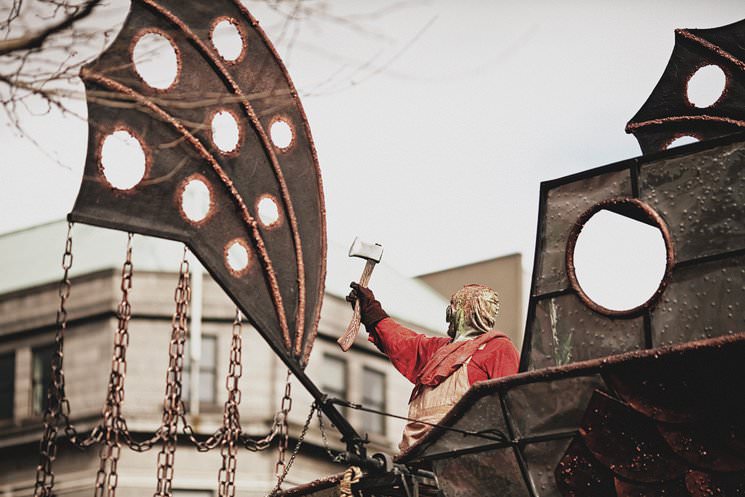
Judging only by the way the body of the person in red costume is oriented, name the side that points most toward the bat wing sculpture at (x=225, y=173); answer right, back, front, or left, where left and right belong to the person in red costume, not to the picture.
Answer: front

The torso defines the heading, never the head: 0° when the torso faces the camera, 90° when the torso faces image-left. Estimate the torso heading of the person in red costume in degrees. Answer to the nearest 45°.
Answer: approximately 45°

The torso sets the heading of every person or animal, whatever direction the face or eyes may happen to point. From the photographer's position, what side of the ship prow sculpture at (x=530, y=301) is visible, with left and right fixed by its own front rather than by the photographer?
left

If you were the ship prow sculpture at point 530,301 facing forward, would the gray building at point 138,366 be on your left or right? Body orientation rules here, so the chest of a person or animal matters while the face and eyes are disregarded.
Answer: on your right

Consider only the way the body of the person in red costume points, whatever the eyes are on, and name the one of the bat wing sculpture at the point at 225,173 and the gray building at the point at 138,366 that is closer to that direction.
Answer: the bat wing sculpture
